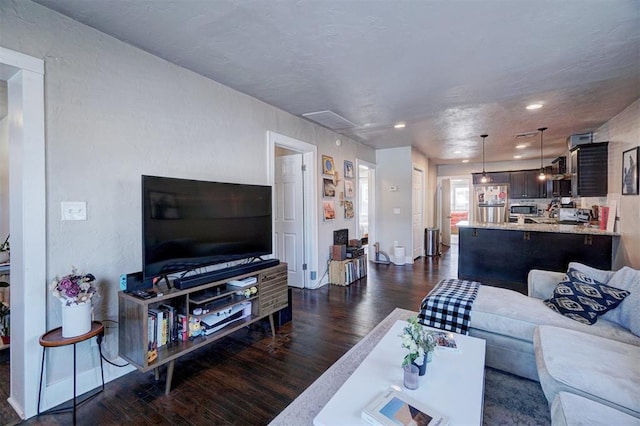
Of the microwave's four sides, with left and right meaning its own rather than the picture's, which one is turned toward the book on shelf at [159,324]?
front

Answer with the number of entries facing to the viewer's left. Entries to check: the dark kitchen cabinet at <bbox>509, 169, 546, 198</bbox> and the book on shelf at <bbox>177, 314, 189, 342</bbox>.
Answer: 0

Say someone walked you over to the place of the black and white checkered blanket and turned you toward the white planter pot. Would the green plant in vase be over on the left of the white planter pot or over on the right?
left

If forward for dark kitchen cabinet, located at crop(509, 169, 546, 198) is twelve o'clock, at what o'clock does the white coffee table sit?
The white coffee table is roughly at 12 o'clock from the dark kitchen cabinet.

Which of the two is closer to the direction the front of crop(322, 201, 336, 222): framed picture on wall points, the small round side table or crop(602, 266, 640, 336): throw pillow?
the throw pillow

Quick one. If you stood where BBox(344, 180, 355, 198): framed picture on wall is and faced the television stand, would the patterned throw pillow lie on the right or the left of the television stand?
left

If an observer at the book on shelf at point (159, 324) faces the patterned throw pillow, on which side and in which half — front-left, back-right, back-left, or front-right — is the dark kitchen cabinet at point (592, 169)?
front-left

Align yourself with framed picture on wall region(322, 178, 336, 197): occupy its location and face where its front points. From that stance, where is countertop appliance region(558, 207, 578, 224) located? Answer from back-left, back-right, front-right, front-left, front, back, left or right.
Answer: front-left

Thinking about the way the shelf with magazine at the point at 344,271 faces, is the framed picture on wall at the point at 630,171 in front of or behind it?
in front

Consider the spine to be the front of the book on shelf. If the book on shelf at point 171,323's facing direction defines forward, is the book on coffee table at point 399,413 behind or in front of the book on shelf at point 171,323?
in front

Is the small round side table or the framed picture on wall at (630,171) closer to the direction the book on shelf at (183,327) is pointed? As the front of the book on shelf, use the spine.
the framed picture on wall

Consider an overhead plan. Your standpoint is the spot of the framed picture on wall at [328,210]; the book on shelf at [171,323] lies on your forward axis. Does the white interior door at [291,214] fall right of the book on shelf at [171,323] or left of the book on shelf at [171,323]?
right

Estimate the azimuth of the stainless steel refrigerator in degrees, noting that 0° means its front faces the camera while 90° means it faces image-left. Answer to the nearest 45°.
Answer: approximately 0°

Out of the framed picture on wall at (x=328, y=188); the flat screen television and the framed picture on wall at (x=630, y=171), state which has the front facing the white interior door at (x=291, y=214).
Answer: the framed picture on wall at (x=630, y=171)

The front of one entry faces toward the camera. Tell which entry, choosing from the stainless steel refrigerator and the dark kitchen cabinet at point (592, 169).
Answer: the stainless steel refrigerator

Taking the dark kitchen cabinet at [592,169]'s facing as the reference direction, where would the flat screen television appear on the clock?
The flat screen television is roughly at 10 o'clock from the dark kitchen cabinet.

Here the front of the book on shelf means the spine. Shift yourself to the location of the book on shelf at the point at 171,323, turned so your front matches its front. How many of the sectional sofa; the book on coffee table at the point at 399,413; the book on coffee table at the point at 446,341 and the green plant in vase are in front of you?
4

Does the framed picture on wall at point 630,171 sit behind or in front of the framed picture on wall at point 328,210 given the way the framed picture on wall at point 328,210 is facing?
in front
